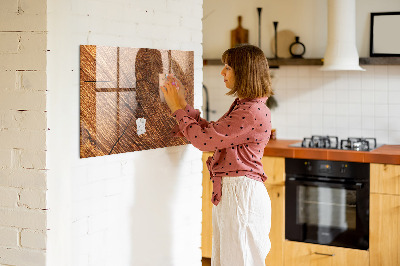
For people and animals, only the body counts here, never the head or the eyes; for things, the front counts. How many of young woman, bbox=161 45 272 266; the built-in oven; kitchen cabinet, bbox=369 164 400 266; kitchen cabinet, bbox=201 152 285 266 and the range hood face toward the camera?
4

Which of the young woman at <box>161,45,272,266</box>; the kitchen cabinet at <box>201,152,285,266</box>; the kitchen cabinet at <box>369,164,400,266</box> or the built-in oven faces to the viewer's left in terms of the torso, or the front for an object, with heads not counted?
the young woman

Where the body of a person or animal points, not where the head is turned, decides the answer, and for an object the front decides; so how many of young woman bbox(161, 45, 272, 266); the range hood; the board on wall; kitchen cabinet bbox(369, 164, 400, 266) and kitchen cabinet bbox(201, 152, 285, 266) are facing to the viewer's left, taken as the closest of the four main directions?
1

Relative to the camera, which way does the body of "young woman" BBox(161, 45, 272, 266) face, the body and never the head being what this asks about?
to the viewer's left

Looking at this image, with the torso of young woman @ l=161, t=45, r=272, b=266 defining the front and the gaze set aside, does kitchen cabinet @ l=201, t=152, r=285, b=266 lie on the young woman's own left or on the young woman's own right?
on the young woman's own right

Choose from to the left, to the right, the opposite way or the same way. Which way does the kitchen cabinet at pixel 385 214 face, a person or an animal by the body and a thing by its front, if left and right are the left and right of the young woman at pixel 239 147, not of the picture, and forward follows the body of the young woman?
to the left

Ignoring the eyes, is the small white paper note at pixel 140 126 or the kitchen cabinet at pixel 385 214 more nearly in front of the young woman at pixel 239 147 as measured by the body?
the small white paper note

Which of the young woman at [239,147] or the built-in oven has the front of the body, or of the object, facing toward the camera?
the built-in oven

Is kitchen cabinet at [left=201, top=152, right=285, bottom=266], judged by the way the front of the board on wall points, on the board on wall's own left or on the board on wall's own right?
on the board on wall's own left

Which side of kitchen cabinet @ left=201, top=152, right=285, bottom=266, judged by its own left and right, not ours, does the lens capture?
front

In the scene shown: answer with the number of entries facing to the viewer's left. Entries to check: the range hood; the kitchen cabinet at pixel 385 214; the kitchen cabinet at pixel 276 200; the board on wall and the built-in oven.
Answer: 0

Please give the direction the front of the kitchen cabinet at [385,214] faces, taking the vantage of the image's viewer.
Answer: facing the viewer

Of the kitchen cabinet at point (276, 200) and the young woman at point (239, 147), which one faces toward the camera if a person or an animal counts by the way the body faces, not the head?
the kitchen cabinet

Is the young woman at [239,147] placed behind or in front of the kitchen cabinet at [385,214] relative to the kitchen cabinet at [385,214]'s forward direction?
in front

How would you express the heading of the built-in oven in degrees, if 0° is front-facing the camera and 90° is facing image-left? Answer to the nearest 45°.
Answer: approximately 0°

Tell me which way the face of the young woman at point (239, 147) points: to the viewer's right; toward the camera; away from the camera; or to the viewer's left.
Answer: to the viewer's left

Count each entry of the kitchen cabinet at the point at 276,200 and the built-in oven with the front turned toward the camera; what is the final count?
2

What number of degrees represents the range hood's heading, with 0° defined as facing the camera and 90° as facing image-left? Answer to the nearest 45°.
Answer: approximately 0°

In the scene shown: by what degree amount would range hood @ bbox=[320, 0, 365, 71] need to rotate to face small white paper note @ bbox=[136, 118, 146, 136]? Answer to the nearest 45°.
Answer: approximately 45° to its right
